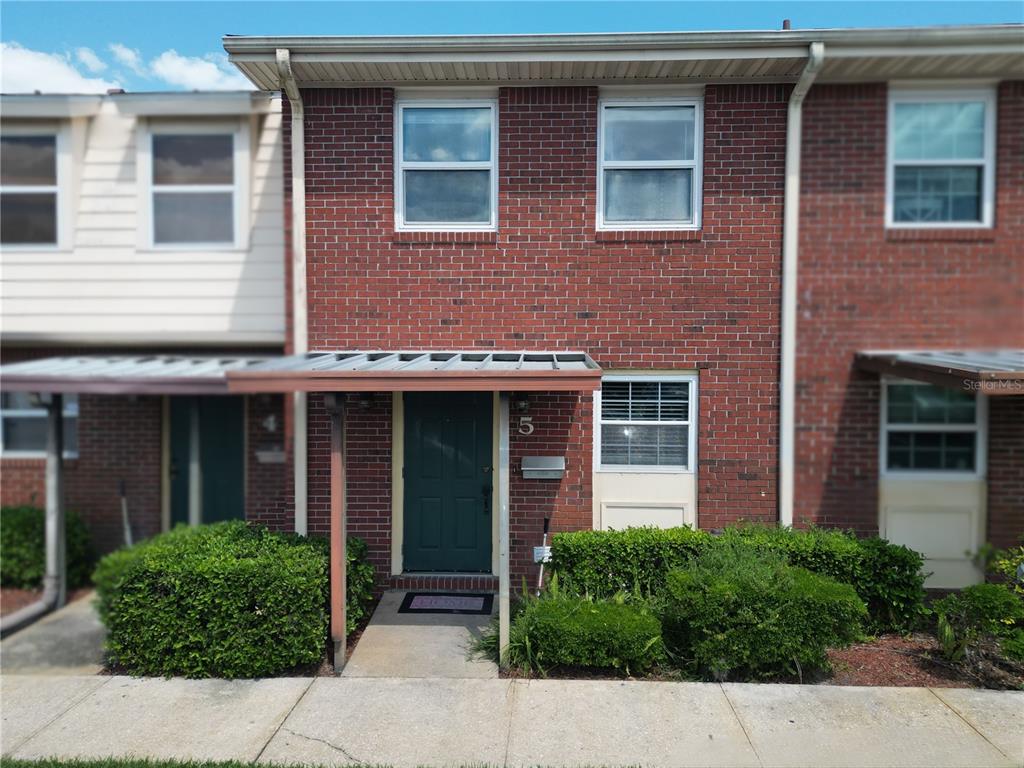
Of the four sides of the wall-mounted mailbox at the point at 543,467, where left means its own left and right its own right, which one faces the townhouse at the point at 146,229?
right

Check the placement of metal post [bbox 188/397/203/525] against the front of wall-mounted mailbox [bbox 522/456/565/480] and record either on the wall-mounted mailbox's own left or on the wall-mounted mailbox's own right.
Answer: on the wall-mounted mailbox's own right

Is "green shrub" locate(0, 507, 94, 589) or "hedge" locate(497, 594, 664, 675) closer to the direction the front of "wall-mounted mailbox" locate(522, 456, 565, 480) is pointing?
the hedge

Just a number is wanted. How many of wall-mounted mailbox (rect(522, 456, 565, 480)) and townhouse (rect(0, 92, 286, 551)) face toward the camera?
2

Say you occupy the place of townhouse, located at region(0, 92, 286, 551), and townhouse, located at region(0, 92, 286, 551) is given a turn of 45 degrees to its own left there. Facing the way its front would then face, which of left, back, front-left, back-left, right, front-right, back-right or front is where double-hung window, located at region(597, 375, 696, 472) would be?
front

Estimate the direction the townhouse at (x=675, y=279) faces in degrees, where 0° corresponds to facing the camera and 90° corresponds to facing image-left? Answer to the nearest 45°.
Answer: approximately 0°

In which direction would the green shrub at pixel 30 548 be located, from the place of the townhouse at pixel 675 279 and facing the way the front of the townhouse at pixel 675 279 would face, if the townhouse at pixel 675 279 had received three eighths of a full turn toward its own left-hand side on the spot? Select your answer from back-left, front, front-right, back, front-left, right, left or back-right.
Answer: back-left

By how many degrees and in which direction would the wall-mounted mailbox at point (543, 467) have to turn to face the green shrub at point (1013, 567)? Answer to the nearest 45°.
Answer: approximately 90° to its left

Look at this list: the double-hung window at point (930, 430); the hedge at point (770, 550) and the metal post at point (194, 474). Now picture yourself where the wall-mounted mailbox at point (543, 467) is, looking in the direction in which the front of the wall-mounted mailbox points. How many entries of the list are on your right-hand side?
1

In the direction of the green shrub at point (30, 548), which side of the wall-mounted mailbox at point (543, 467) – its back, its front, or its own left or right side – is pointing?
right
